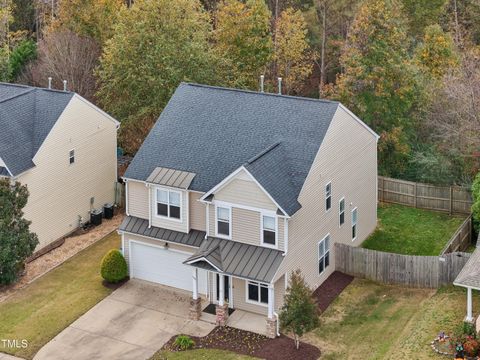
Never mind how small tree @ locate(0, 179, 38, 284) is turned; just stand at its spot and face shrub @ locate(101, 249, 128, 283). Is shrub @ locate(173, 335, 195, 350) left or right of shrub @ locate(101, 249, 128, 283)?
right

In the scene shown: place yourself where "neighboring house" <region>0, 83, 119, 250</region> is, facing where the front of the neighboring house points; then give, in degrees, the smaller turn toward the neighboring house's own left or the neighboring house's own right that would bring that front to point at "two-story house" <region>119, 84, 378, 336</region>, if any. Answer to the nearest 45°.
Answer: approximately 90° to the neighboring house's own left

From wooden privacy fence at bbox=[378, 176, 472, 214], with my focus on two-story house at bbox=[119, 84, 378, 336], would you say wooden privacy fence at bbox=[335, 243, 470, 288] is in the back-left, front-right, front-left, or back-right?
front-left

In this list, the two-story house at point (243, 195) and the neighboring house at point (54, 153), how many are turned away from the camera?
0

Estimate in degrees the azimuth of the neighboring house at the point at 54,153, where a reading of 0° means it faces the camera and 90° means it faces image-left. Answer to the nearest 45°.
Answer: approximately 45°

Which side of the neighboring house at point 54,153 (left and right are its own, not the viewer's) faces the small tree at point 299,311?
left

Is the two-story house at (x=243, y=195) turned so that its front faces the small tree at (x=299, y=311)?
no

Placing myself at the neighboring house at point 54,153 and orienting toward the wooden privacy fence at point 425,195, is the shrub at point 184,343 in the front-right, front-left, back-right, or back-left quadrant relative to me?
front-right

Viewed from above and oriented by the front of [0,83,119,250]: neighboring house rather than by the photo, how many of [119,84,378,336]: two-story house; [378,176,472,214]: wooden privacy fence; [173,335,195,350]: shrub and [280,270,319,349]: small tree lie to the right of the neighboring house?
0

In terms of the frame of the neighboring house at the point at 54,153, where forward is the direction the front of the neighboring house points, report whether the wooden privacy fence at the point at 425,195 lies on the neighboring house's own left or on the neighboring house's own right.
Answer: on the neighboring house's own left

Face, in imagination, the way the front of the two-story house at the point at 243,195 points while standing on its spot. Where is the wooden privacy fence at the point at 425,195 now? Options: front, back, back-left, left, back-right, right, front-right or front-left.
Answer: back

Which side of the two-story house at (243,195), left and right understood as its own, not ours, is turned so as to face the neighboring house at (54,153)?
right

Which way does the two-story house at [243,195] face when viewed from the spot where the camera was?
facing the viewer and to the left of the viewer

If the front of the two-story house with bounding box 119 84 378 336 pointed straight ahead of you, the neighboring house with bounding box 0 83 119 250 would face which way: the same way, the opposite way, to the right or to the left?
the same way

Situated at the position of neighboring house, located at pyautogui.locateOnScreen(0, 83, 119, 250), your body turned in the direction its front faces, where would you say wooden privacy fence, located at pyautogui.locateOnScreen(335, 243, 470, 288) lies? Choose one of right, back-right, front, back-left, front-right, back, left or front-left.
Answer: left

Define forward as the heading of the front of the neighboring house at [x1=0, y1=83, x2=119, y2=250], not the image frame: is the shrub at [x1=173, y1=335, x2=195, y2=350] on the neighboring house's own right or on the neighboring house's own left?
on the neighboring house's own left

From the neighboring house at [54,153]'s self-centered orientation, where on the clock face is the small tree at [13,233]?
The small tree is roughly at 11 o'clock from the neighboring house.
